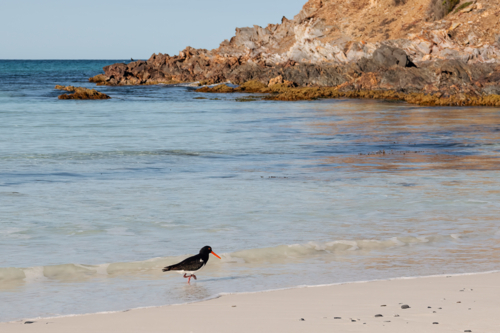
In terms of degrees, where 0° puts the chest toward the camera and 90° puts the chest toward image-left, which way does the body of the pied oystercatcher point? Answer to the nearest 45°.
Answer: approximately 270°
